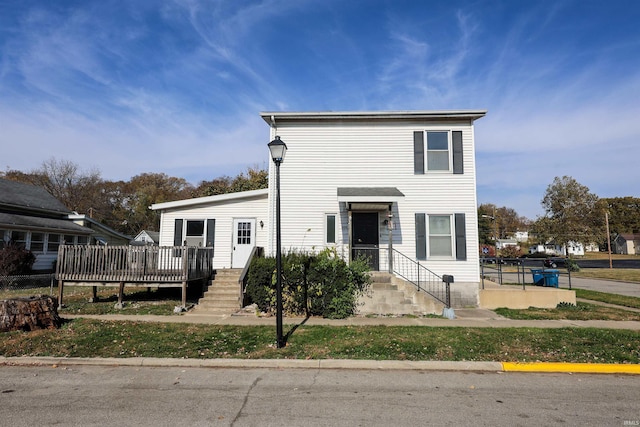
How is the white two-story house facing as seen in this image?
toward the camera

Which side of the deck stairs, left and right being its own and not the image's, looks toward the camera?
front

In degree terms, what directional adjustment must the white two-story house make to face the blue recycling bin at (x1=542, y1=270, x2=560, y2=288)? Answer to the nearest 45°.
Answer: approximately 90° to its left

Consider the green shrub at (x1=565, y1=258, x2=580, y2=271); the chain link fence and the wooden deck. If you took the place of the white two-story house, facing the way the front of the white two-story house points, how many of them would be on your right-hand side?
2

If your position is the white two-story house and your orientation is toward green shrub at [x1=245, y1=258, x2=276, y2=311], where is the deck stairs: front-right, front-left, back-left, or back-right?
front-right

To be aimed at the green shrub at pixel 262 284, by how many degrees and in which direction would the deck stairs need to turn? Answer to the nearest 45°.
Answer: approximately 45° to its left

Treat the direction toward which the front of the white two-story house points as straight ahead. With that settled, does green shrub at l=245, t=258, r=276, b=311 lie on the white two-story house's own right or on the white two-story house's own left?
on the white two-story house's own right

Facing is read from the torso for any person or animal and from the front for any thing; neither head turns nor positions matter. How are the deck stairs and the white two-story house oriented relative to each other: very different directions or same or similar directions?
same or similar directions

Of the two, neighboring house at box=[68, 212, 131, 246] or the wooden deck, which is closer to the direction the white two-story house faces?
the wooden deck

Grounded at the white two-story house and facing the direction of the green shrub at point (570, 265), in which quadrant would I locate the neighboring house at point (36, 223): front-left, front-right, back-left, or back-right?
back-left

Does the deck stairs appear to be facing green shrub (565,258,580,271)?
no

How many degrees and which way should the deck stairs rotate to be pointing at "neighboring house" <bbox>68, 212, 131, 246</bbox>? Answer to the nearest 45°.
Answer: approximately 135° to its right

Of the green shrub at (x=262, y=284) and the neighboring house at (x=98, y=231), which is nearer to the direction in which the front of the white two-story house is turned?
the green shrub

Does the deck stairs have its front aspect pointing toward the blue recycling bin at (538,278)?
no

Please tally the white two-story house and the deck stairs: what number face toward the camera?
2

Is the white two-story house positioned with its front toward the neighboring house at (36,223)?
no

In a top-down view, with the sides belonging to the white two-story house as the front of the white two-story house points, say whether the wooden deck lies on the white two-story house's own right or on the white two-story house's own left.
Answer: on the white two-story house's own right
